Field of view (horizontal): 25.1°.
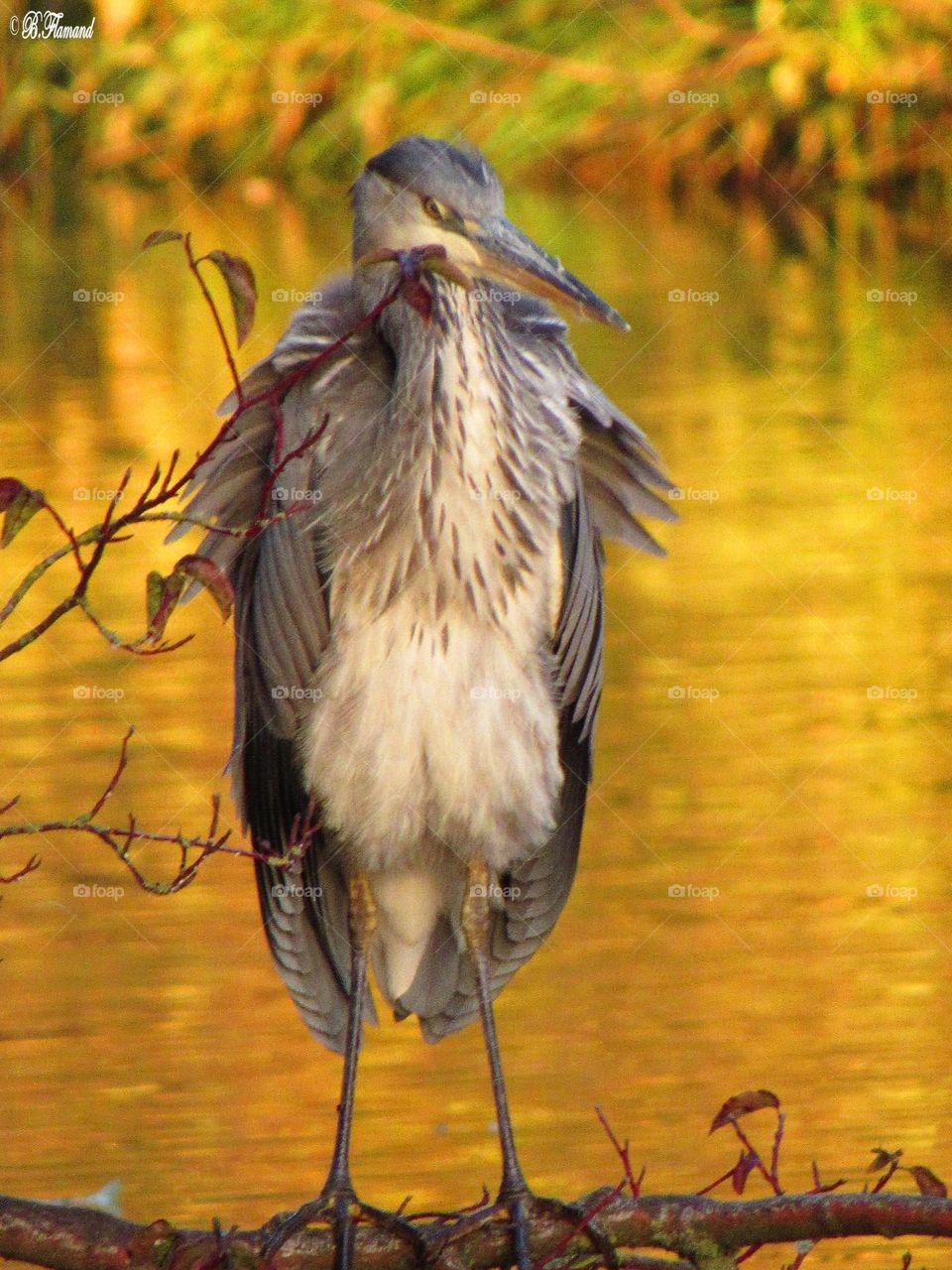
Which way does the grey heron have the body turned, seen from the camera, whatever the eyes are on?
toward the camera

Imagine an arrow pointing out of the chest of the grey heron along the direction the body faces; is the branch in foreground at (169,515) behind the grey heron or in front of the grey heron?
in front
